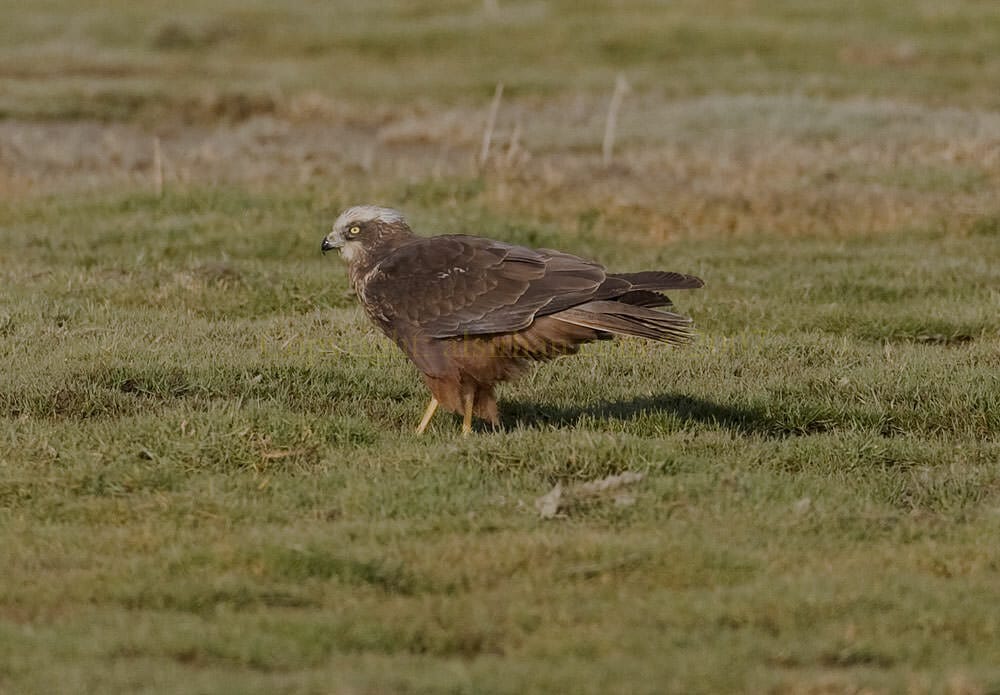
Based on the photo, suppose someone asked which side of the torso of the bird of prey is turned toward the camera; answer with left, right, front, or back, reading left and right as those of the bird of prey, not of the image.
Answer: left
